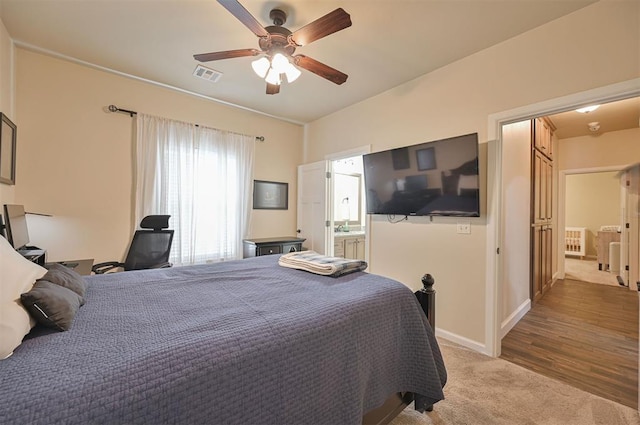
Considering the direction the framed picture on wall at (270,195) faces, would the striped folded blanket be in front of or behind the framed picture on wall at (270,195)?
in front

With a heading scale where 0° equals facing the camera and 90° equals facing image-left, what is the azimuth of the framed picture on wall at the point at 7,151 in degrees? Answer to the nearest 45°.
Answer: approximately 270°

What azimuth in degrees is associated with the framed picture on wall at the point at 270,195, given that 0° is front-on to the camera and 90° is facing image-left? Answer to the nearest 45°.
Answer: approximately 315°

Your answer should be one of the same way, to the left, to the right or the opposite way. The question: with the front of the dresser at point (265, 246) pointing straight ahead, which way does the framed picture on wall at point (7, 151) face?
to the left

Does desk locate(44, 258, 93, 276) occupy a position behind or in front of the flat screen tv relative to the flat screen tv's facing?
in front

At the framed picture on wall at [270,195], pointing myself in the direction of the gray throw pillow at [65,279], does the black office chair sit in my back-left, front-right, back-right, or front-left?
front-right

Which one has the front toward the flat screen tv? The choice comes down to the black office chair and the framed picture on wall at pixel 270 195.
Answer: the framed picture on wall

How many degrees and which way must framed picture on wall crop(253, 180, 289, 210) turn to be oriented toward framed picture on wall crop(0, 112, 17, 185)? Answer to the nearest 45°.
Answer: approximately 90° to its right

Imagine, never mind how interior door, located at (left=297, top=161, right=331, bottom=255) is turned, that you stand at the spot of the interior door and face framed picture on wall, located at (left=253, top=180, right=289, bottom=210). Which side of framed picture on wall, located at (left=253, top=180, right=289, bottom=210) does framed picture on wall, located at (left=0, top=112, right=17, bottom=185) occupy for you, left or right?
left

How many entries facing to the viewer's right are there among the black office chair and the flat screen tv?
0

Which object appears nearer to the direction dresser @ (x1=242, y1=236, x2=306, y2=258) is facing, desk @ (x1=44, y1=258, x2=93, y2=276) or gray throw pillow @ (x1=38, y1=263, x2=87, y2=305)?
the gray throw pillow

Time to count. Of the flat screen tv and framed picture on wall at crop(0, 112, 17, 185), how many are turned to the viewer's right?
1

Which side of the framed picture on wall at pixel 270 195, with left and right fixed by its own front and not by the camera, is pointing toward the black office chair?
right

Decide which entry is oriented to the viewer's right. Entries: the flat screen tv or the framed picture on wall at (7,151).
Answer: the framed picture on wall
